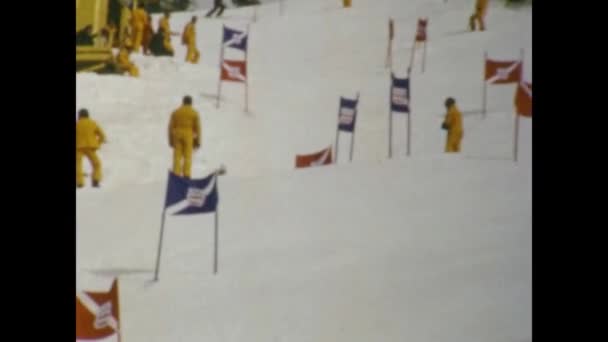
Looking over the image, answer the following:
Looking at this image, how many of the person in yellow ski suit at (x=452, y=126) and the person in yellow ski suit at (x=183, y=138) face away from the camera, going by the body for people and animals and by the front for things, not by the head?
1

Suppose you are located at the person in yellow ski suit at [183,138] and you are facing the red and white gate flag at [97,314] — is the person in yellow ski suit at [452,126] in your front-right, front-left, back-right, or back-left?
back-left

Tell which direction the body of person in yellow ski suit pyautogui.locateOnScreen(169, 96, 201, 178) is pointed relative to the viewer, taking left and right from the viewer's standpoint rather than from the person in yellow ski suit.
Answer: facing away from the viewer

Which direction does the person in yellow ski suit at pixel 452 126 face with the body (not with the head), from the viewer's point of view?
to the viewer's left
